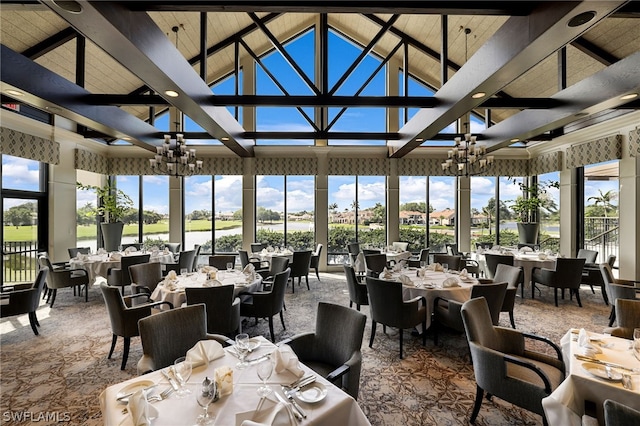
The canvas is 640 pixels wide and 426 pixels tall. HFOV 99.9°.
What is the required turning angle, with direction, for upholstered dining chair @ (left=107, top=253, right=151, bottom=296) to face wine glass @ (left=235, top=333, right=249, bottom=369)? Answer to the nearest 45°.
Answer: approximately 135° to its left

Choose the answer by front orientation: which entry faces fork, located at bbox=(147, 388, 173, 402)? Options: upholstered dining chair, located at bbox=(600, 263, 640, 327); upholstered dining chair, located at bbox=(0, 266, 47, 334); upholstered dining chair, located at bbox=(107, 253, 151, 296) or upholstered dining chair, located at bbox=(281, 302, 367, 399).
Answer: upholstered dining chair, located at bbox=(281, 302, 367, 399)

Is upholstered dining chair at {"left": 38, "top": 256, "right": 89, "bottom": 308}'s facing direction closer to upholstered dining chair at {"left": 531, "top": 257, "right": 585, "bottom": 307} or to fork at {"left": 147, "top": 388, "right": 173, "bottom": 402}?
the upholstered dining chair

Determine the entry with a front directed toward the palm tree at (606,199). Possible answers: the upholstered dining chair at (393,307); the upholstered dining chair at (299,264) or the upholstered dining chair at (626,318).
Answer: the upholstered dining chair at (393,307)

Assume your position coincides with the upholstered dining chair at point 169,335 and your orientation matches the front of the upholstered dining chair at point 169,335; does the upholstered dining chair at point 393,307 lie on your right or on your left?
on your left

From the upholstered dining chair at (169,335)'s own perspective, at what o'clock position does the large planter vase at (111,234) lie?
The large planter vase is roughly at 7 o'clock from the upholstered dining chair.
